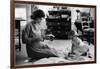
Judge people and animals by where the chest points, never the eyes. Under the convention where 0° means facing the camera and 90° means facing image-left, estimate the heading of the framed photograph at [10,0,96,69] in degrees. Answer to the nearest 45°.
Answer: approximately 315°
